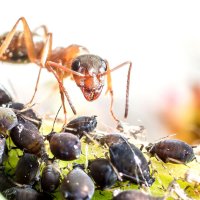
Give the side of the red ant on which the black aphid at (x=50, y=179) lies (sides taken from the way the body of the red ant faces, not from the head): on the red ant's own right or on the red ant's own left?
on the red ant's own right

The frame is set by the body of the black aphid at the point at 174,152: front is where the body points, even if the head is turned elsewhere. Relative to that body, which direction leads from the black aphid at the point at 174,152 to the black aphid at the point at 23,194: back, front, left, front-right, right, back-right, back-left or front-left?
front-left

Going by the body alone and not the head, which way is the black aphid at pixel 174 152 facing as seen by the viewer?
to the viewer's left
